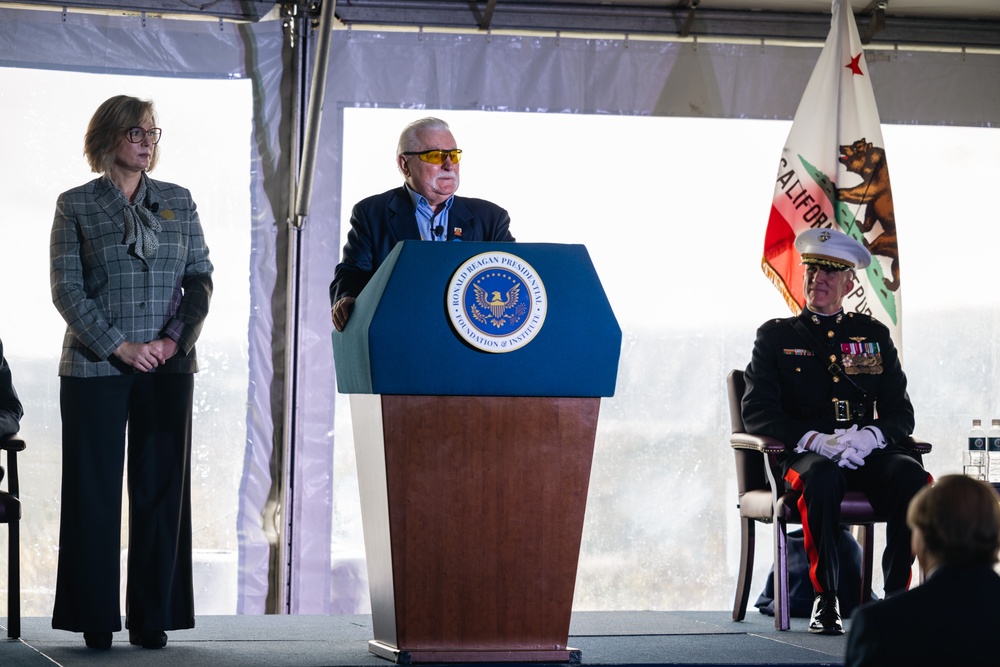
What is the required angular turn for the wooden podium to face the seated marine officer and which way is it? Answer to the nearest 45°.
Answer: approximately 135° to its left

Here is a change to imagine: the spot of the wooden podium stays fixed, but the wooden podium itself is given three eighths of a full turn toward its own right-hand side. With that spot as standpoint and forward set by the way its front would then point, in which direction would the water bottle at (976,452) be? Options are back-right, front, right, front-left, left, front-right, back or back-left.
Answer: right

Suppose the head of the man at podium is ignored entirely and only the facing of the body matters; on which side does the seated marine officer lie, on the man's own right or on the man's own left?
on the man's own left

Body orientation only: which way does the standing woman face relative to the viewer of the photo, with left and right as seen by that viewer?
facing the viewer and to the right of the viewer

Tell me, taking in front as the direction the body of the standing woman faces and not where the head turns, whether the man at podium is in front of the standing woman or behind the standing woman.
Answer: in front

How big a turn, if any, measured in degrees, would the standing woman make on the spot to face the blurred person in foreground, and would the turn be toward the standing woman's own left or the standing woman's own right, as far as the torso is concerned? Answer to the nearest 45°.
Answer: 0° — they already face them

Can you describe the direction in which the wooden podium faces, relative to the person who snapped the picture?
facing the viewer

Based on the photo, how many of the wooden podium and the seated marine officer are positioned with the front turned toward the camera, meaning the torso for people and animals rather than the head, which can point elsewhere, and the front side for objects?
2

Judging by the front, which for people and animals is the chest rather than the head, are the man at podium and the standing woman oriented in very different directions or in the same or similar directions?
same or similar directions

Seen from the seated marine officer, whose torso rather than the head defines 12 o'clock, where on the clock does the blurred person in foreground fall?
The blurred person in foreground is roughly at 12 o'clock from the seated marine officer.

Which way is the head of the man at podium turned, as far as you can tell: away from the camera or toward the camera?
toward the camera

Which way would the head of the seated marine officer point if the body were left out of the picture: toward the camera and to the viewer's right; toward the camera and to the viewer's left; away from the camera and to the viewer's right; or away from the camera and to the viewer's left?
toward the camera and to the viewer's left
